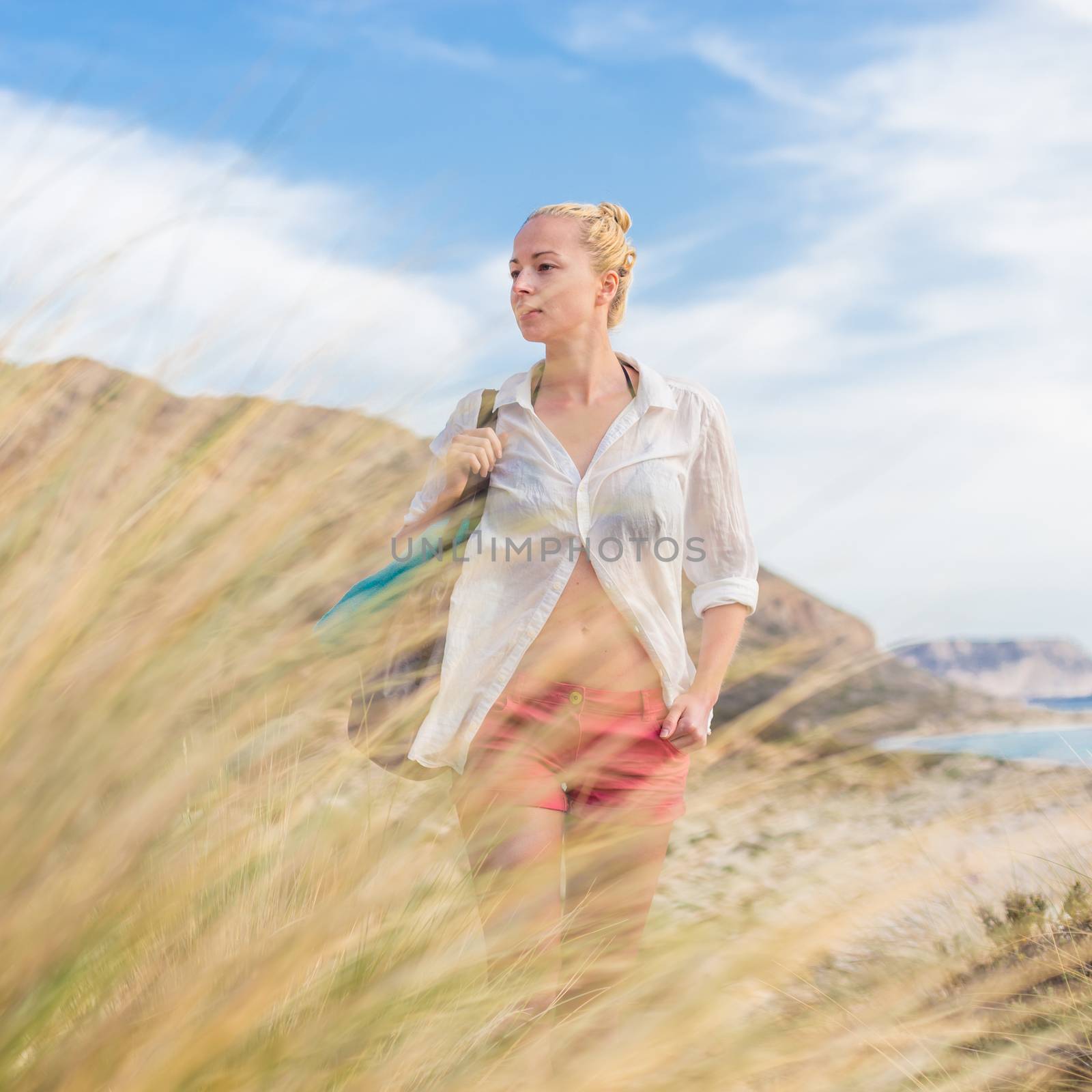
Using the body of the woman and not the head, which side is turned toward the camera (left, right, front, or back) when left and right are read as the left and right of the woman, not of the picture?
front

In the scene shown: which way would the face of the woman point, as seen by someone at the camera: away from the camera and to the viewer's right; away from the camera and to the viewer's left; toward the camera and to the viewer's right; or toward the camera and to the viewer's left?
toward the camera and to the viewer's left
